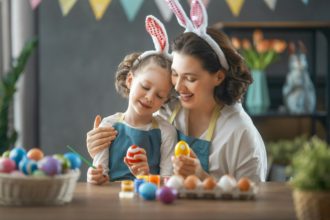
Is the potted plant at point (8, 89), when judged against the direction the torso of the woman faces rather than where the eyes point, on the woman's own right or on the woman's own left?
on the woman's own right

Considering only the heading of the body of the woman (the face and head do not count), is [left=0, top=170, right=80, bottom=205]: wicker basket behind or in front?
in front

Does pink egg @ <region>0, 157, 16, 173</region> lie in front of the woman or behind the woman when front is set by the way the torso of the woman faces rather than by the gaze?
in front

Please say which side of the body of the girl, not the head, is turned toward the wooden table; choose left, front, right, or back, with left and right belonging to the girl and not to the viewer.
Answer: front

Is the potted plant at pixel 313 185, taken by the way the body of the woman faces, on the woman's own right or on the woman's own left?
on the woman's own left

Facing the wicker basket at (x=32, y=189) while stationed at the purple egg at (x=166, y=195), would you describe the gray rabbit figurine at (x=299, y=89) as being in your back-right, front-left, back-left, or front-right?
back-right

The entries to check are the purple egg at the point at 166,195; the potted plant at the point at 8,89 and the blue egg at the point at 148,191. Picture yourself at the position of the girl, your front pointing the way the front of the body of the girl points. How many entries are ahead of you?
2

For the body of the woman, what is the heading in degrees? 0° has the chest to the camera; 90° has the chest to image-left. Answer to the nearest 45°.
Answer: approximately 45°

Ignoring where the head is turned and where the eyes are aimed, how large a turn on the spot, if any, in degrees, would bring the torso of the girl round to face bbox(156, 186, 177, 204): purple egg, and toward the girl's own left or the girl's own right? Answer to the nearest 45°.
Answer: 0° — they already face it

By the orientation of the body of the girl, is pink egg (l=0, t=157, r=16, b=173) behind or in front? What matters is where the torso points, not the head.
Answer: in front

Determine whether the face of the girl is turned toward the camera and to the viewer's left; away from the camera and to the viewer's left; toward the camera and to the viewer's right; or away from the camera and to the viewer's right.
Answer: toward the camera and to the viewer's right

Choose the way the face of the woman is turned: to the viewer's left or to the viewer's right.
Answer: to the viewer's left

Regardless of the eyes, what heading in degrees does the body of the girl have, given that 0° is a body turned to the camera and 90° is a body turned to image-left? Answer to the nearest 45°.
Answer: approximately 0°
